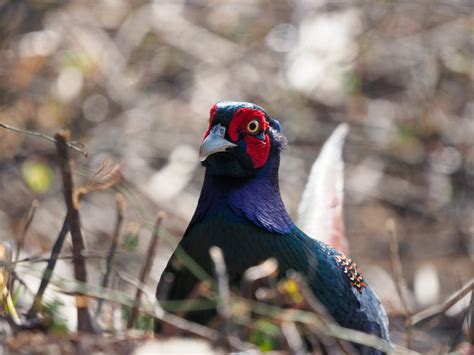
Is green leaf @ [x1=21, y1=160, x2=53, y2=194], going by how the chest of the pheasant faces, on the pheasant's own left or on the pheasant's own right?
on the pheasant's own right

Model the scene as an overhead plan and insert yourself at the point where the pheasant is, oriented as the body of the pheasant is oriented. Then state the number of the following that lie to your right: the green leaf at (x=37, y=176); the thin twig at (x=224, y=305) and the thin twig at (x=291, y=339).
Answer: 1

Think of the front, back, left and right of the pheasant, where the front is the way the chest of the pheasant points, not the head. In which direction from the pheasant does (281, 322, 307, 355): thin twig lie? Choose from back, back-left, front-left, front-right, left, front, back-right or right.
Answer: front-left

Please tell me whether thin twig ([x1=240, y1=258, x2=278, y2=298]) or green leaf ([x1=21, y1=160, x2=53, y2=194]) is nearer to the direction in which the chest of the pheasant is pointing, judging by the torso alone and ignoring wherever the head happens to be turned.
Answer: the thin twig

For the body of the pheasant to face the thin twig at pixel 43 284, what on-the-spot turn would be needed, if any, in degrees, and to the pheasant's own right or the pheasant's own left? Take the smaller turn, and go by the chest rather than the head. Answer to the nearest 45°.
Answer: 0° — it already faces it

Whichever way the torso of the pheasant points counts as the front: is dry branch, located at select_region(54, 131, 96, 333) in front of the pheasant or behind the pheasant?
in front

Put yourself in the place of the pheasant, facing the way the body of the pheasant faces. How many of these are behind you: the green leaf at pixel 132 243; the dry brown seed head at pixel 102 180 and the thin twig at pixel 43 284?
0

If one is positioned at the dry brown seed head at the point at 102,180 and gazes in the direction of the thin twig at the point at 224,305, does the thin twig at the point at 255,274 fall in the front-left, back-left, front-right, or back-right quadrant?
front-left

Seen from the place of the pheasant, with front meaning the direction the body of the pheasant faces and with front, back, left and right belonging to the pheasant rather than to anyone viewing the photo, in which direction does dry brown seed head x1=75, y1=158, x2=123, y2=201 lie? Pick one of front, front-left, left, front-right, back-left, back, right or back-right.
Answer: front

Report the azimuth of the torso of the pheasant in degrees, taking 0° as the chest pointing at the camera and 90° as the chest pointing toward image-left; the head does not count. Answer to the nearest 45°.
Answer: approximately 45°

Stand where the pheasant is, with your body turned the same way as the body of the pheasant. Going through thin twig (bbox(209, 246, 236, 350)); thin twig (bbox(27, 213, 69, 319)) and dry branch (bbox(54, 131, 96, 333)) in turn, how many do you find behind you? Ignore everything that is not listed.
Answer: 0

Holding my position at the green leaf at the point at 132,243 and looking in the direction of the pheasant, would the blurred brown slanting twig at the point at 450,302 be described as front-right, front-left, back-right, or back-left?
front-right

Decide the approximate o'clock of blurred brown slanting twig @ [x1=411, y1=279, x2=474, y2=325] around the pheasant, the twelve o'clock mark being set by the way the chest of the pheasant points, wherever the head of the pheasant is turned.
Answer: The blurred brown slanting twig is roughly at 7 o'clock from the pheasant.
